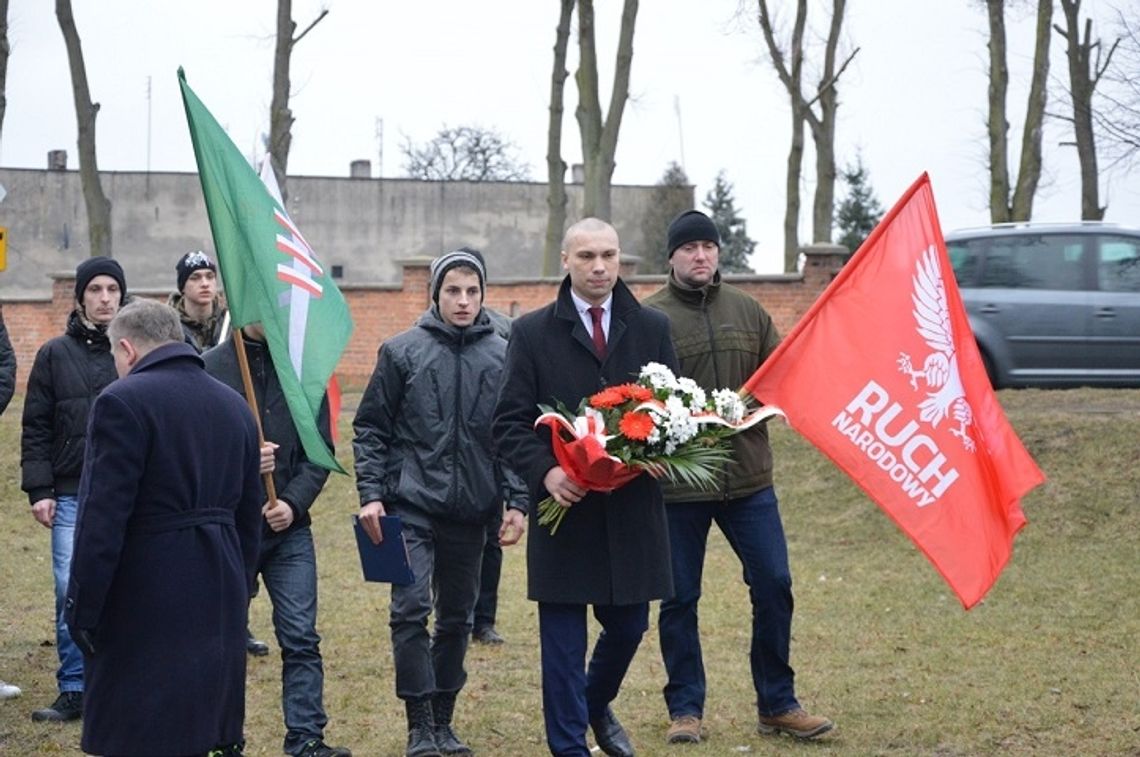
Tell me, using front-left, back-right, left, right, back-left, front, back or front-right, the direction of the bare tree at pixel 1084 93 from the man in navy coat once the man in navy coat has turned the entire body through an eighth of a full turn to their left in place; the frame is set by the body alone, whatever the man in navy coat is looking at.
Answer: back-right

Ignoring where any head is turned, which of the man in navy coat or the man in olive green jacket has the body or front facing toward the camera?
the man in olive green jacket

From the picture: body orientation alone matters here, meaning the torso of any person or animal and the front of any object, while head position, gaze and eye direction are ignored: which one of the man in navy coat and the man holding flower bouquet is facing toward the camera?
the man holding flower bouquet

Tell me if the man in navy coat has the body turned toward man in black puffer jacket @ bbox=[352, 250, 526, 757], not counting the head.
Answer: no

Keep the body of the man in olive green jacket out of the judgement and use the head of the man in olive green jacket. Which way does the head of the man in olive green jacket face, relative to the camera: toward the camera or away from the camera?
toward the camera

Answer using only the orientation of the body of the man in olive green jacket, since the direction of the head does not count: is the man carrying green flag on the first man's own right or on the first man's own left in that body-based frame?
on the first man's own right

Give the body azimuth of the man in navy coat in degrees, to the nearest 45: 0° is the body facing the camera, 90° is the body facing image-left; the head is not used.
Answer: approximately 135°

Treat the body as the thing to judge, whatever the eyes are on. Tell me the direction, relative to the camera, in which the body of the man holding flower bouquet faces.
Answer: toward the camera

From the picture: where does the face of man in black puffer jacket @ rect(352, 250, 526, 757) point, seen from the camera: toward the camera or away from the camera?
toward the camera

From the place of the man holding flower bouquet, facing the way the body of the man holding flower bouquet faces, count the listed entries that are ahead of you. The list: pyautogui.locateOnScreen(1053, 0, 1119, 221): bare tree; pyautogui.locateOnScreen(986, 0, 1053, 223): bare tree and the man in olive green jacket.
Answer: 0

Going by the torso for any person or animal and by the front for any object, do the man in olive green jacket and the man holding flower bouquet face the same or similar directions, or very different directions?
same or similar directions

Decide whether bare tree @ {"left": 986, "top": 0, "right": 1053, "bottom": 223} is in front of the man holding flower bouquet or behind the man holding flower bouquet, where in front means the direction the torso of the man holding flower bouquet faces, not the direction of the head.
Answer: behind

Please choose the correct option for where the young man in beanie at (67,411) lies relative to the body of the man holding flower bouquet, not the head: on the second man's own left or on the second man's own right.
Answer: on the second man's own right

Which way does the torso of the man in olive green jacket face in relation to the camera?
toward the camera

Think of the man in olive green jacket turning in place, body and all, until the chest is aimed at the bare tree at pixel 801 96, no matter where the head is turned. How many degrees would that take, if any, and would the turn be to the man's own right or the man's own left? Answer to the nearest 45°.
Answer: approximately 180°
